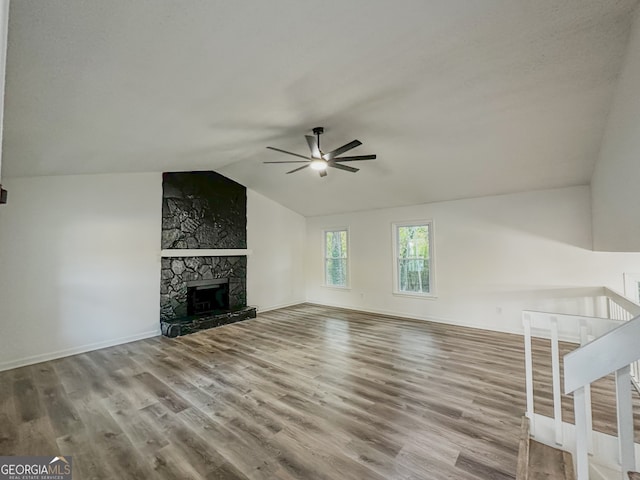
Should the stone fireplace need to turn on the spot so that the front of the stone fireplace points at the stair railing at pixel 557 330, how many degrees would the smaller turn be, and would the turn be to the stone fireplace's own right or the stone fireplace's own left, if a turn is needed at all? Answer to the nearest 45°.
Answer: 0° — it already faces it

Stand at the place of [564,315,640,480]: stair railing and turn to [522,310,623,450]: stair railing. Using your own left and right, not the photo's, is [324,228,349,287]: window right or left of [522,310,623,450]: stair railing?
left

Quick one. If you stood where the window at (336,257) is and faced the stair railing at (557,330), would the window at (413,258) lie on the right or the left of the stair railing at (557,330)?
left

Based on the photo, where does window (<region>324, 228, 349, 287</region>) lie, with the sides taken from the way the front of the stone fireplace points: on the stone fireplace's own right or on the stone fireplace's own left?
on the stone fireplace's own left

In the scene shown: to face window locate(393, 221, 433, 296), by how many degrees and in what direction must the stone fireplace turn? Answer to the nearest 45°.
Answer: approximately 45° to its left
